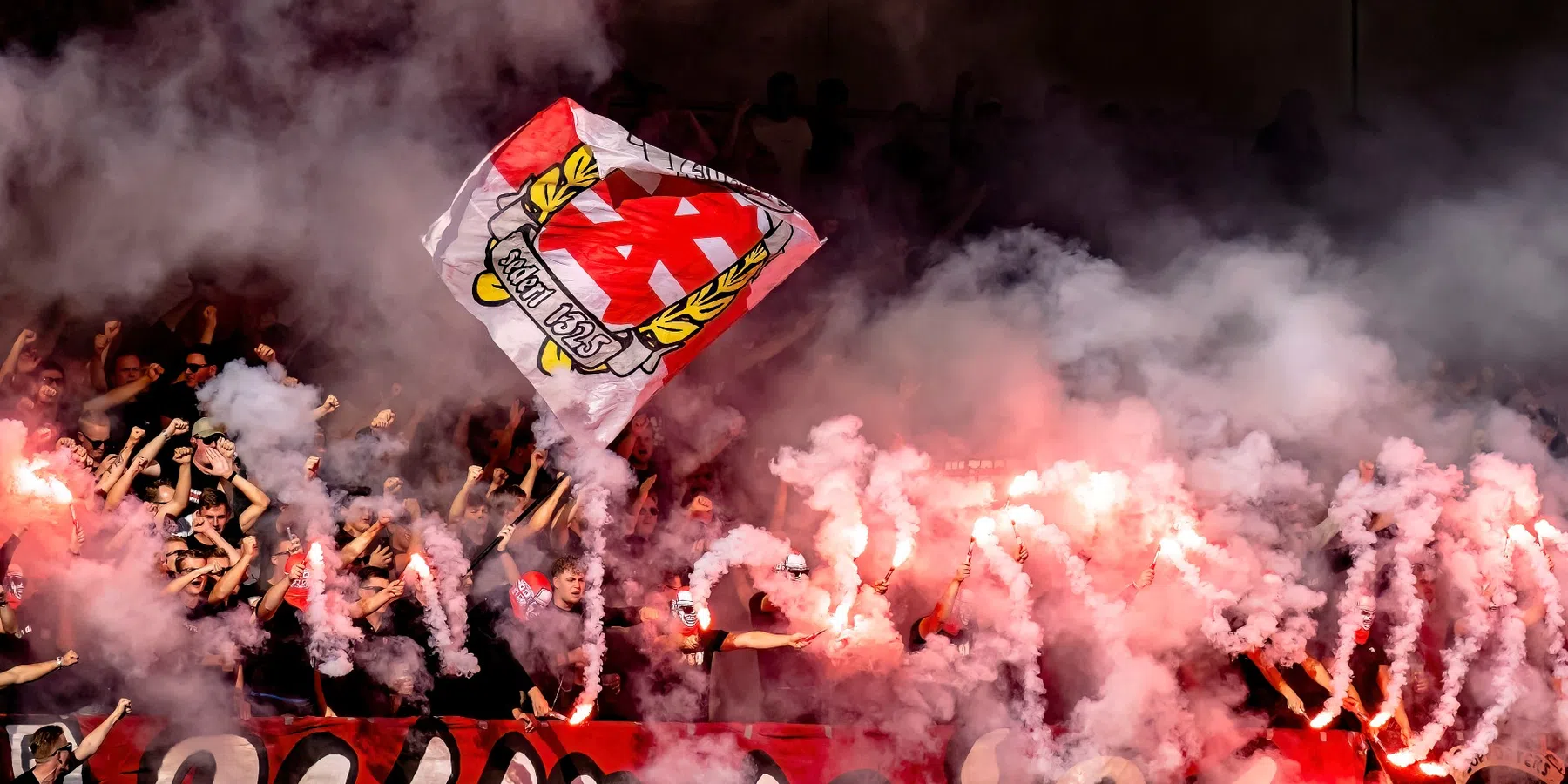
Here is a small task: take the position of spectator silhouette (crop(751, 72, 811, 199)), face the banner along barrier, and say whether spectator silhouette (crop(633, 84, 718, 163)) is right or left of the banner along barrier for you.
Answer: right

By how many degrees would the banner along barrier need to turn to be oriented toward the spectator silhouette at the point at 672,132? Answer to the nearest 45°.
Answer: approximately 135° to its left

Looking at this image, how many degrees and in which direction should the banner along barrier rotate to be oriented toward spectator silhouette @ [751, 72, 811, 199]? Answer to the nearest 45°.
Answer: approximately 135° to its left

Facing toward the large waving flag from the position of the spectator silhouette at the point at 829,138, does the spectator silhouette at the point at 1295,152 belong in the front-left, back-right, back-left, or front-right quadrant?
back-left

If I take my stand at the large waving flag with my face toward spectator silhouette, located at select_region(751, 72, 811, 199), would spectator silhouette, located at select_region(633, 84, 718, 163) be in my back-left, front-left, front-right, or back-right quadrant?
front-left

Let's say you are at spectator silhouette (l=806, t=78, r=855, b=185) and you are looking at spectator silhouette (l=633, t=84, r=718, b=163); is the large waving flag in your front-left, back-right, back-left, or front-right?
front-left

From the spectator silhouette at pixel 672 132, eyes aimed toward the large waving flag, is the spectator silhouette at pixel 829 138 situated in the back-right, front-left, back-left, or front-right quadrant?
back-left

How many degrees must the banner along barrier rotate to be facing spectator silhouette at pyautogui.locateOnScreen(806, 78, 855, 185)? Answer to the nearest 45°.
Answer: approximately 135° to its left

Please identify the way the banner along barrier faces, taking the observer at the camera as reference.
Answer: facing the viewer

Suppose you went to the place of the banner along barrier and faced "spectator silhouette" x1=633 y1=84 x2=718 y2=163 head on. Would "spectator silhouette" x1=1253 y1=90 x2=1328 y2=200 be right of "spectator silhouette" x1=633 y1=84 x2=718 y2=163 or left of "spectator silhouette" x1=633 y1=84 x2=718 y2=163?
right
